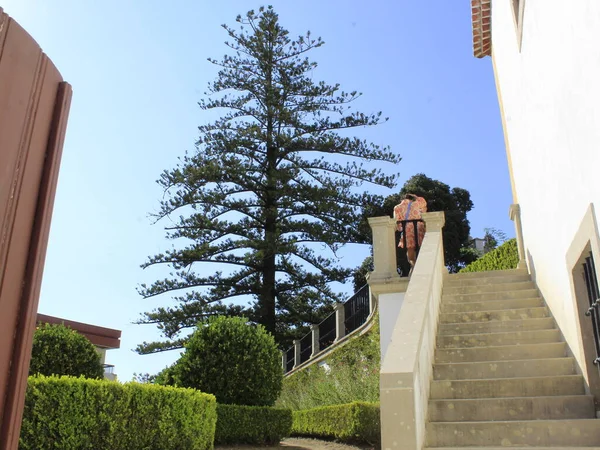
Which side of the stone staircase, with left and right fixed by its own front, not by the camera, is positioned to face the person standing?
back

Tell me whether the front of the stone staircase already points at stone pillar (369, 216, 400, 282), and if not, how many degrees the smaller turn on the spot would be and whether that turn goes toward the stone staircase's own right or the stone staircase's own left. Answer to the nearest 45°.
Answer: approximately 135° to the stone staircase's own right

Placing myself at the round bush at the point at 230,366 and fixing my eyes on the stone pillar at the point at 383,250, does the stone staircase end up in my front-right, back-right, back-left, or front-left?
front-right

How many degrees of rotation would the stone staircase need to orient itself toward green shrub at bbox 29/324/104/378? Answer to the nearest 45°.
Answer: approximately 90° to its right

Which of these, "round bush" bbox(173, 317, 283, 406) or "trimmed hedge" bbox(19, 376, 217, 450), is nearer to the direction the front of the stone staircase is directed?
the trimmed hedge

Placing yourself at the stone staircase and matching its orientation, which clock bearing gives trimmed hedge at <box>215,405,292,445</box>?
The trimmed hedge is roughly at 4 o'clock from the stone staircase.

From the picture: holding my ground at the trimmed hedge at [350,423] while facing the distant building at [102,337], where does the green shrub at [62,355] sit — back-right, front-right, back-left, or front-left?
front-left

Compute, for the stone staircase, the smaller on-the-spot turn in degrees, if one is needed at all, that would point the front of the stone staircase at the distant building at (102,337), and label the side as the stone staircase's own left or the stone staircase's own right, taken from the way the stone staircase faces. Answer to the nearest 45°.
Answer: approximately 135° to the stone staircase's own right

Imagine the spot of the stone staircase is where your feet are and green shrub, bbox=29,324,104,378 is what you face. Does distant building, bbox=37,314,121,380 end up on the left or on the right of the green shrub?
right

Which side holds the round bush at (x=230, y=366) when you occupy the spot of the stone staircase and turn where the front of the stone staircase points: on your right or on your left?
on your right

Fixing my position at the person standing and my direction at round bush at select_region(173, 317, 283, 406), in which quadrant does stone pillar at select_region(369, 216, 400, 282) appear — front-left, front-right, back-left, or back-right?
front-left

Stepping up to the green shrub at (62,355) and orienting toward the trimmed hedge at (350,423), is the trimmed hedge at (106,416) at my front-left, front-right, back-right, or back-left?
front-right

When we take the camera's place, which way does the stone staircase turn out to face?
facing the viewer
